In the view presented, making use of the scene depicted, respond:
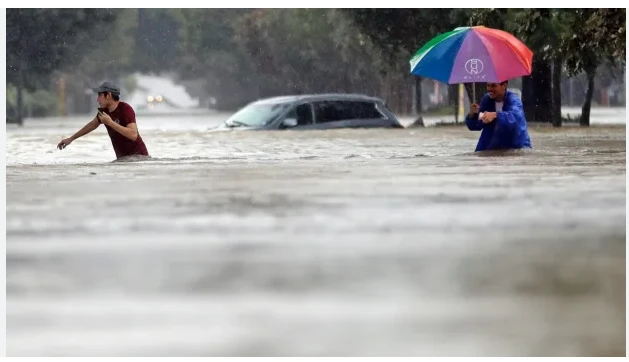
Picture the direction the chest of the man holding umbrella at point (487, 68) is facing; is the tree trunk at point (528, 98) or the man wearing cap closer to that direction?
the man wearing cap

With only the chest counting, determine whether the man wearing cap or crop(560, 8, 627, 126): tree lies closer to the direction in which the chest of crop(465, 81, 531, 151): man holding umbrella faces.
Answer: the man wearing cap

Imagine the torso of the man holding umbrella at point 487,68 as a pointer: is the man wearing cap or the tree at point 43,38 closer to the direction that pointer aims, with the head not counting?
the man wearing cap

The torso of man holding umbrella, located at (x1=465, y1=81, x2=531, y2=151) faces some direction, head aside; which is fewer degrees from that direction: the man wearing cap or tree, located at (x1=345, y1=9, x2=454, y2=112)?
the man wearing cap

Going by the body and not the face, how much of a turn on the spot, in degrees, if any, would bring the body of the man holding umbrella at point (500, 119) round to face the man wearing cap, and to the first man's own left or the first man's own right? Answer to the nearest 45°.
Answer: approximately 45° to the first man's own right

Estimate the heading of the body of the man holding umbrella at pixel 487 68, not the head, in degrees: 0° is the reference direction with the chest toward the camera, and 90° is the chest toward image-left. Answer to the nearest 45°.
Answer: approximately 45°
